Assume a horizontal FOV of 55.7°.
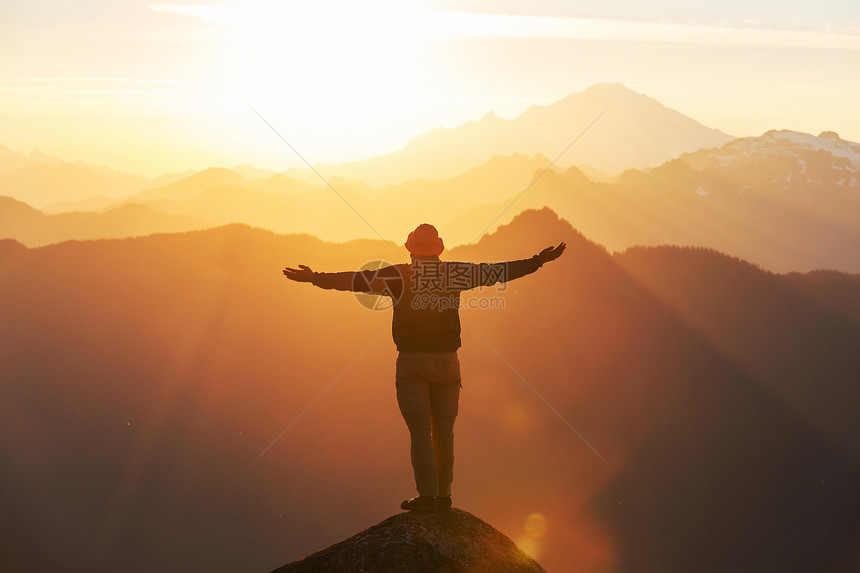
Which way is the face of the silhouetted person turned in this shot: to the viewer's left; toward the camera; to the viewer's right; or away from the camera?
away from the camera

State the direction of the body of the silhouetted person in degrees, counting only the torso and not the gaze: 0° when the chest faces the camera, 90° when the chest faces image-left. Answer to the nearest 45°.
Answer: approximately 180°
